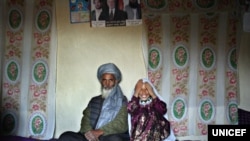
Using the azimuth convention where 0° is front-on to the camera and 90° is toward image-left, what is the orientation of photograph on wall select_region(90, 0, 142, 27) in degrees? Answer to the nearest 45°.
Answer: approximately 0°

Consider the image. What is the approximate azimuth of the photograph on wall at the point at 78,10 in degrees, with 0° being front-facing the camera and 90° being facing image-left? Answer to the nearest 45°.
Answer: approximately 0°

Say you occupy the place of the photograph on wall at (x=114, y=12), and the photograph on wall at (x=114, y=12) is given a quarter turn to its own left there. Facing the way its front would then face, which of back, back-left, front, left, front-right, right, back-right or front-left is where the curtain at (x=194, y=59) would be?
front

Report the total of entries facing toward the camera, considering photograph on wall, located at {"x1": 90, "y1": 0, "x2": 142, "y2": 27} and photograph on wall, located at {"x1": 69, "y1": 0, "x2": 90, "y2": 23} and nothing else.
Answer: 2
